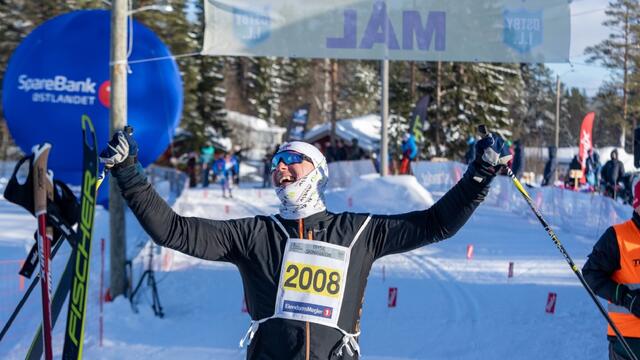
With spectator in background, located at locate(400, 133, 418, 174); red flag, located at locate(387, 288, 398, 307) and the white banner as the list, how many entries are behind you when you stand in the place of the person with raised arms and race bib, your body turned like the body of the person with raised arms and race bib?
3

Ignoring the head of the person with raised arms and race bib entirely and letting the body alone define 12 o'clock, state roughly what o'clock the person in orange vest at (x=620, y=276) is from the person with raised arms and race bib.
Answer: The person in orange vest is roughly at 8 o'clock from the person with raised arms and race bib.

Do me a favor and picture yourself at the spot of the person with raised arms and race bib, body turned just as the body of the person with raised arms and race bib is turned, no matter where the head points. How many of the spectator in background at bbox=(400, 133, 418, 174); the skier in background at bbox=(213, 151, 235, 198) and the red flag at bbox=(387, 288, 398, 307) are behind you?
3

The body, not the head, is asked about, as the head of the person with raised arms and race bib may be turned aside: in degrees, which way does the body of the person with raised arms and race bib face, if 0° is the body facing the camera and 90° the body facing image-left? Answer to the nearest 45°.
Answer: approximately 0°

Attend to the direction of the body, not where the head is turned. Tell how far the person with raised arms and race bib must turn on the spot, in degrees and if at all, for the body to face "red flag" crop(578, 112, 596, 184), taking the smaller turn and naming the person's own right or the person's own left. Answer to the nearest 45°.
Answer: approximately 135° to the person's own left
